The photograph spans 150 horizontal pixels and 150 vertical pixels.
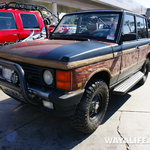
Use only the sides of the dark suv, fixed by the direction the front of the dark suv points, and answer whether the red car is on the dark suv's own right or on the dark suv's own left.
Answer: on the dark suv's own right

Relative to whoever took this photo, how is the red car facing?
facing the viewer and to the left of the viewer

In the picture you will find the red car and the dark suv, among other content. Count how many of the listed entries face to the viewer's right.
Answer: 0

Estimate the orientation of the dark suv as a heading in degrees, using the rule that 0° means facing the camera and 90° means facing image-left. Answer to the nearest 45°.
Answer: approximately 45°

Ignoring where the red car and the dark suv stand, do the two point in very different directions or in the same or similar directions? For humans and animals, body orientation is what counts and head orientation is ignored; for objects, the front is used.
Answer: same or similar directions

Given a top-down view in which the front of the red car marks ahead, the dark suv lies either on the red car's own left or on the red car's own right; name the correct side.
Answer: on the red car's own left
